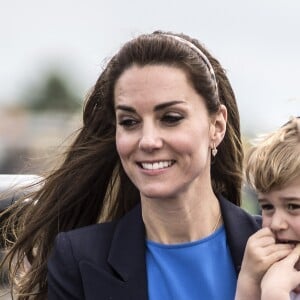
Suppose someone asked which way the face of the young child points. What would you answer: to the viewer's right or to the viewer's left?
to the viewer's left

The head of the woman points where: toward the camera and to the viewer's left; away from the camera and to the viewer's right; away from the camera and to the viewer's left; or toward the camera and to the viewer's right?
toward the camera and to the viewer's left

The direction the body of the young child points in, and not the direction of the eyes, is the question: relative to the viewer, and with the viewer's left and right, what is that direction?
facing the viewer and to the left of the viewer
